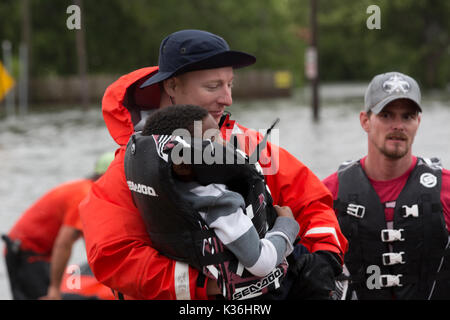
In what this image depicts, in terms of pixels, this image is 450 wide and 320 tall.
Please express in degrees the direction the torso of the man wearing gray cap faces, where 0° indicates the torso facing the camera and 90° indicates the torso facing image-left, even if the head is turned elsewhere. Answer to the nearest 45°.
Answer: approximately 0°

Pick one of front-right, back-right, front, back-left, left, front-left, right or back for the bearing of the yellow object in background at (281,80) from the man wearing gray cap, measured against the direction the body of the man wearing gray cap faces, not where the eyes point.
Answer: back

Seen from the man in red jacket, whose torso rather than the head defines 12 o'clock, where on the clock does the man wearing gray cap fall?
The man wearing gray cap is roughly at 9 o'clock from the man in red jacket.

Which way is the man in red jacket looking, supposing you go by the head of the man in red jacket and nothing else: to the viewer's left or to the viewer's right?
to the viewer's right

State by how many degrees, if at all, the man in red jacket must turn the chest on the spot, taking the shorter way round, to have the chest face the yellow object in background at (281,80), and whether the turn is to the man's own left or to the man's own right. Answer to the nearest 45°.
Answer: approximately 135° to the man's own left

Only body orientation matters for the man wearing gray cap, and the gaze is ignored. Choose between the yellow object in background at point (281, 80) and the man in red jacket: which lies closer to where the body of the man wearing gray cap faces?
the man in red jacket

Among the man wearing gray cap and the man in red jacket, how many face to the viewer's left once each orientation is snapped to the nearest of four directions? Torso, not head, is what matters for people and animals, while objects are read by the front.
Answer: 0

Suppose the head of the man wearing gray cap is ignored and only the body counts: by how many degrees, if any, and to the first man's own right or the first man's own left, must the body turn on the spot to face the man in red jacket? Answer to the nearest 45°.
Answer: approximately 45° to the first man's own right

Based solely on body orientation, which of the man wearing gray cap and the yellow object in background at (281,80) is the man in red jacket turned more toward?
the man wearing gray cap

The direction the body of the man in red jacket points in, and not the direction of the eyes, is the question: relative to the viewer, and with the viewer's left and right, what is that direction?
facing the viewer and to the right of the viewer
